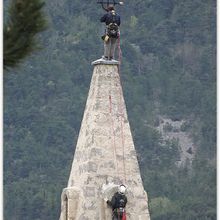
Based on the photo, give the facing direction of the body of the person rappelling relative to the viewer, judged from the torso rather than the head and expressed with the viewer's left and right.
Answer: facing away from the viewer
